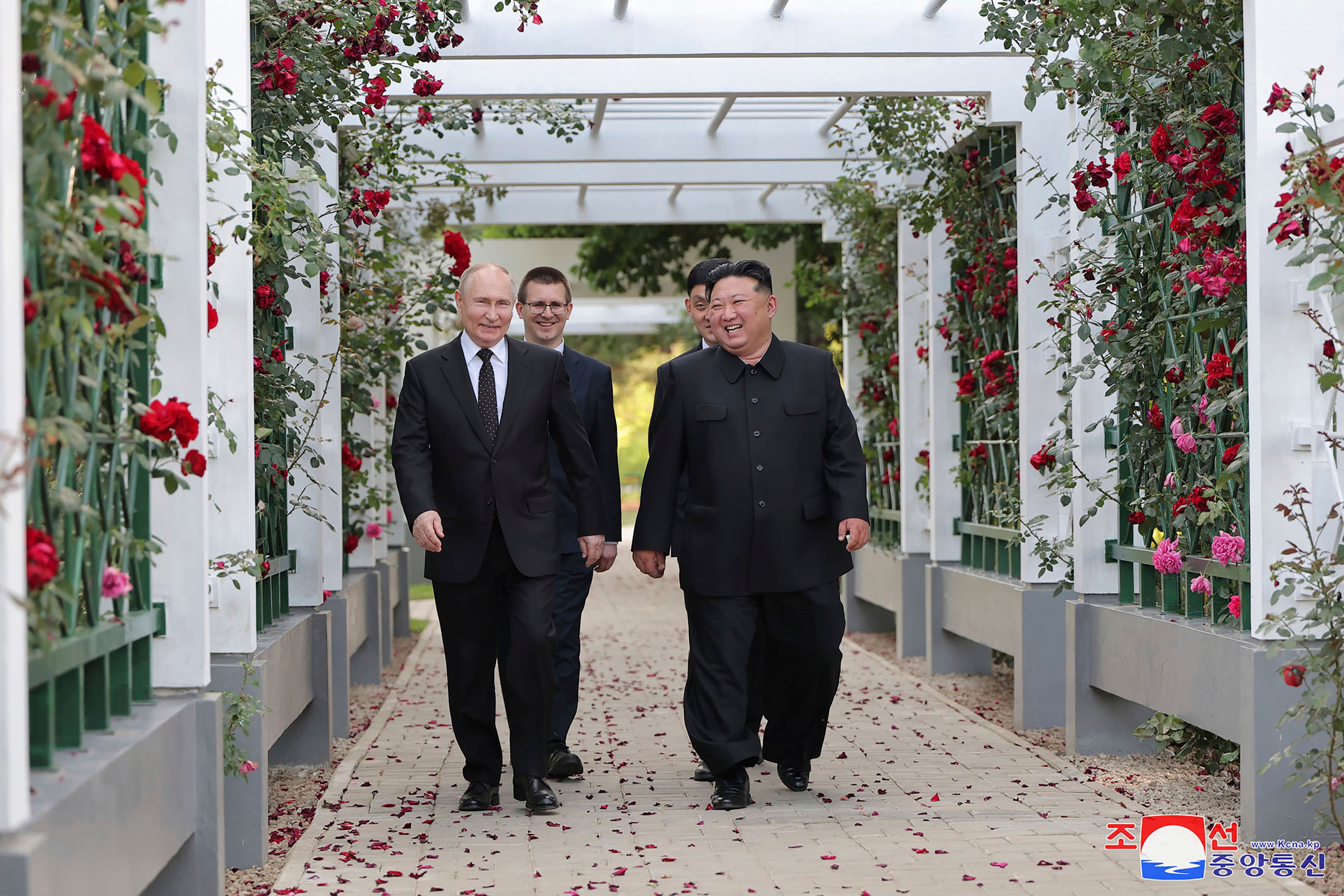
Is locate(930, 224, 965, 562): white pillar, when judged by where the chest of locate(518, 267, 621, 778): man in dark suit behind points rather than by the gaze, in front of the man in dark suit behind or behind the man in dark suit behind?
behind

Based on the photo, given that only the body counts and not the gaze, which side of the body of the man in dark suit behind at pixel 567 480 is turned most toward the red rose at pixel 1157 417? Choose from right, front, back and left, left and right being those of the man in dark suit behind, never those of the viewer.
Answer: left

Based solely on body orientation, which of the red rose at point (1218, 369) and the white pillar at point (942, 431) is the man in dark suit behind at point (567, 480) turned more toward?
the red rose

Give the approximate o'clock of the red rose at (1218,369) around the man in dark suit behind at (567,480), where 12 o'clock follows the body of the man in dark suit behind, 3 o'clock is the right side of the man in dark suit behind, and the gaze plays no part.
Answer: The red rose is roughly at 10 o'clock from the man in dark suit behind.

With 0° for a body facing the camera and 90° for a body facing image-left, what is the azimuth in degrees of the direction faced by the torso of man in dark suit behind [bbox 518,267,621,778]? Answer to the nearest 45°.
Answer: approximately 0°

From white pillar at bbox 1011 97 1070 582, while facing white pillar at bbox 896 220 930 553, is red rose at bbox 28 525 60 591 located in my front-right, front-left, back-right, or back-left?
back-left

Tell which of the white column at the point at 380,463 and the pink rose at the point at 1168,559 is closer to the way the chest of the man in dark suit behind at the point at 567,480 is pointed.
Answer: the pink rose

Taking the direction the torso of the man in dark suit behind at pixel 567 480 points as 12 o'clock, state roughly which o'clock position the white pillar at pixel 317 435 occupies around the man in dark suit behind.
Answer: The white pillar is roughly at 4 o'clock from the man in dark suit behind.

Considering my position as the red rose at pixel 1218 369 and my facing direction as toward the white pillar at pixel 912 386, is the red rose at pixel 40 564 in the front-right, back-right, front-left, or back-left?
back-left

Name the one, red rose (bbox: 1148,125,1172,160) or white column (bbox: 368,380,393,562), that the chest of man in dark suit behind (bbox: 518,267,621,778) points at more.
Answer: the red rose

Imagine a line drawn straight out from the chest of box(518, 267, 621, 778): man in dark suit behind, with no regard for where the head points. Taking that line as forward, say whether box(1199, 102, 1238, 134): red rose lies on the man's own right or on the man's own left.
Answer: on the man's own left

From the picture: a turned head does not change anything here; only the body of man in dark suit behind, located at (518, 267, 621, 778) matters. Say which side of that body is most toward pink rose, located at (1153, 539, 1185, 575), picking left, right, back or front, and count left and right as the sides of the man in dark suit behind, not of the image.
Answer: left
